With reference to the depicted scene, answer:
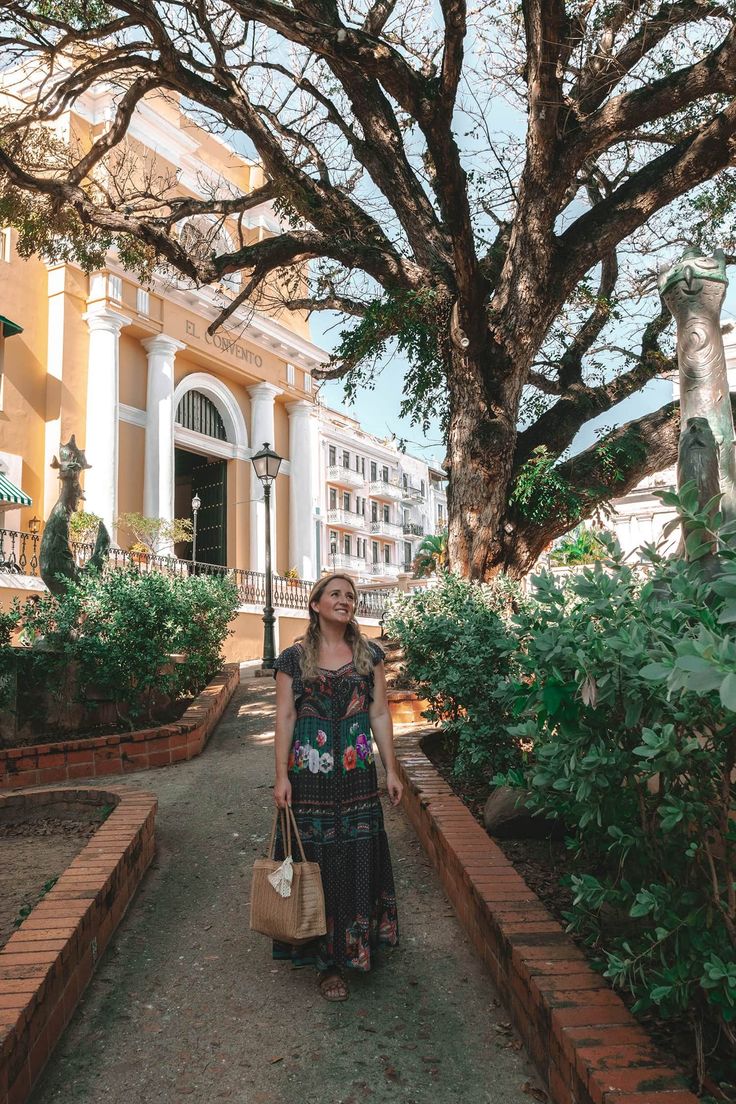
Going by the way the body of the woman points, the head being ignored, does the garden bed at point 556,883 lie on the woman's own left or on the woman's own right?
on the woman's own left

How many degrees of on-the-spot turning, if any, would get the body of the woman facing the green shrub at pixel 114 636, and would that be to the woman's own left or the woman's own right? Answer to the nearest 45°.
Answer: approximately 135° to the woman's own right

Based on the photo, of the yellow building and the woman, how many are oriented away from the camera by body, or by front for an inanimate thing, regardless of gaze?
0

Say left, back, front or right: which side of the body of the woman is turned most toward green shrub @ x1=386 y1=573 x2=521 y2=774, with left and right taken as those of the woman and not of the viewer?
back

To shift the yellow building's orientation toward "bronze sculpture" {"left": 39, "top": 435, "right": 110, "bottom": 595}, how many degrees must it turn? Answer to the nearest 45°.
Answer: approximately 45° to its right

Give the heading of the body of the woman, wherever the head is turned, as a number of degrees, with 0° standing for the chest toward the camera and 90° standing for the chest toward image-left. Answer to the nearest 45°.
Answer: approximately 0°

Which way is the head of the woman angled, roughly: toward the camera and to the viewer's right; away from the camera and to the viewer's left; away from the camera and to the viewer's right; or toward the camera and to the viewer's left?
toward the camera and to the viewer's right

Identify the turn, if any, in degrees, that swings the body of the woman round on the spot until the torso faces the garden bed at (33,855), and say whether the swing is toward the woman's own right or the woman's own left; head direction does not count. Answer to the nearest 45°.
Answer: approximately 135° to the woman's own right

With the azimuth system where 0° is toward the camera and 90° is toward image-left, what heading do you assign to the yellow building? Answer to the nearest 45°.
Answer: approximately 315°

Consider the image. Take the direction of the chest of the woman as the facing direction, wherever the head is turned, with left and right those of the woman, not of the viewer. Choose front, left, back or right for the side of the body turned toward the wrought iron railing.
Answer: back
